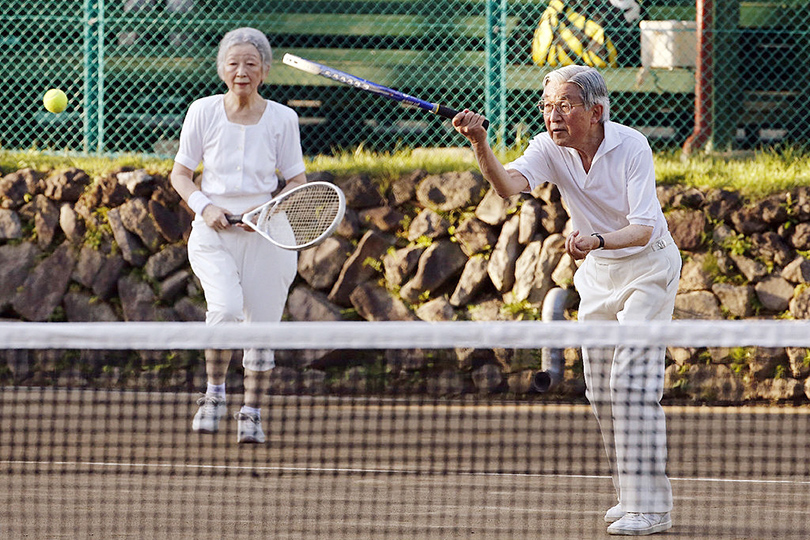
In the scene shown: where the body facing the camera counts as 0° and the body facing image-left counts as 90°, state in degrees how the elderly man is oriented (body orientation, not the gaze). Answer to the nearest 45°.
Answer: approximately 45°

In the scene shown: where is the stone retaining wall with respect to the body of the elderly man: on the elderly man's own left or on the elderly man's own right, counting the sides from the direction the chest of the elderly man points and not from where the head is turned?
on the elderly man's own right

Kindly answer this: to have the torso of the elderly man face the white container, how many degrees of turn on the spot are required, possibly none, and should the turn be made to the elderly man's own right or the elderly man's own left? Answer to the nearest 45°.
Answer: approximately 135° to the elderly man's own right

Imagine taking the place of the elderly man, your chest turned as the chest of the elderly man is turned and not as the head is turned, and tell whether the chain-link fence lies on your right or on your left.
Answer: on your right

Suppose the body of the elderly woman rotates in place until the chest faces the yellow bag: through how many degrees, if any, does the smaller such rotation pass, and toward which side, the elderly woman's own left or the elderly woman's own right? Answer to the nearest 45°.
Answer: approximately 135° to the elderly woman's own left

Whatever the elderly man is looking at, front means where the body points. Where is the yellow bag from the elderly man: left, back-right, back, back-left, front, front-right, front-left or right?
back-right

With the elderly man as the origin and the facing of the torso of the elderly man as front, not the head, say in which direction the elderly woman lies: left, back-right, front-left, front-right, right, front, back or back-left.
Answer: right

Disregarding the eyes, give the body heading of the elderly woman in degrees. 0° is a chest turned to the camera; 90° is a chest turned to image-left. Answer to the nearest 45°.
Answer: approximately 0°

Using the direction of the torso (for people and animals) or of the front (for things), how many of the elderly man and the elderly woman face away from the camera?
0

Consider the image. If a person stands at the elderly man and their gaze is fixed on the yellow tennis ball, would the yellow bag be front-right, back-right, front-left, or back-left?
front-right

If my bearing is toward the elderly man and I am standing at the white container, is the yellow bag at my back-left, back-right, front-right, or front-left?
front-right
